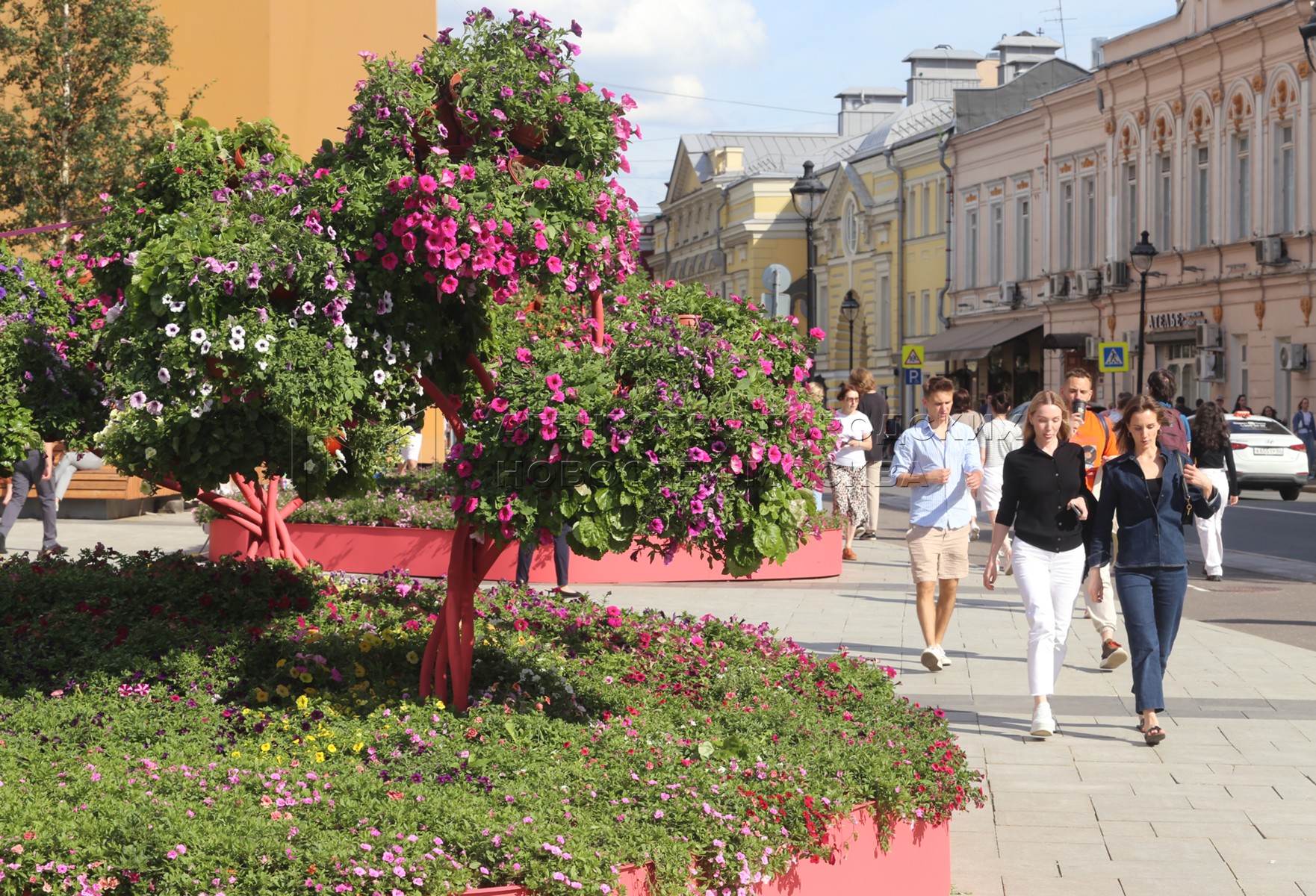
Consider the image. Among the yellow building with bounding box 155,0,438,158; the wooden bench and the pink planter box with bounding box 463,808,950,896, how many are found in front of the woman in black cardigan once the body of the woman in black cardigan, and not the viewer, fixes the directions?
1

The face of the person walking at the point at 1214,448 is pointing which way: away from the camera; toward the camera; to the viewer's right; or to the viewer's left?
away from the camera

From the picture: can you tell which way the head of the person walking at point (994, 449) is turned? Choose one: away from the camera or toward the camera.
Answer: away from the camera

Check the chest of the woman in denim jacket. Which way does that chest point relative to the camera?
toward the camera

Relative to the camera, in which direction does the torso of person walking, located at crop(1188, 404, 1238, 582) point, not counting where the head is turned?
away from the camera

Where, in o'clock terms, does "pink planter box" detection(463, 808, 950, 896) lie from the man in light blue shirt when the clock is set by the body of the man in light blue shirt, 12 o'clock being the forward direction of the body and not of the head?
The pink planter box is roughly at 12 o'clock from the man in light blue shirt.

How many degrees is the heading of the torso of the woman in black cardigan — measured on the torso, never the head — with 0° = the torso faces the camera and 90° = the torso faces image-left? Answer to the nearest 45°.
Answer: approximately 0°

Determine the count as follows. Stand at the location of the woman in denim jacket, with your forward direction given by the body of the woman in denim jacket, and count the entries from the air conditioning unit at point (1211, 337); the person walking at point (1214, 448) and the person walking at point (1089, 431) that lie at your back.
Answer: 3

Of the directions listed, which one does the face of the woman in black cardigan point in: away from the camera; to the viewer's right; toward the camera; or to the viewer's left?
toward the camera

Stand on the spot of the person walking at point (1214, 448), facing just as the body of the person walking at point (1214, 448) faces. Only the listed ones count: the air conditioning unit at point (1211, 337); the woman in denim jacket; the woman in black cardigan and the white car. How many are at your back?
2

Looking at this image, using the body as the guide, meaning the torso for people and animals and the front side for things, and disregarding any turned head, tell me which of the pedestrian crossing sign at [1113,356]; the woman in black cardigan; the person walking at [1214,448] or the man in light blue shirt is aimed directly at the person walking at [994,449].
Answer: the pedestrian crossing sign

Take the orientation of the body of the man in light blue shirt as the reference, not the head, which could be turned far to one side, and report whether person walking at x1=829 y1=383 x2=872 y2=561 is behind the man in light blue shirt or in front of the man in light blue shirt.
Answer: behind

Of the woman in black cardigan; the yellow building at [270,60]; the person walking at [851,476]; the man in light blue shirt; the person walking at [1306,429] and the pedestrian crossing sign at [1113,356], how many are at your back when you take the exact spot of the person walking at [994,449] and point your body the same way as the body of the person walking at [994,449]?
2

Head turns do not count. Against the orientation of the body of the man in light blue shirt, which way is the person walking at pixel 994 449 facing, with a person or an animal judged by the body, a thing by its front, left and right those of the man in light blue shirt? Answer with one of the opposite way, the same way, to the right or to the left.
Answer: the opposite way

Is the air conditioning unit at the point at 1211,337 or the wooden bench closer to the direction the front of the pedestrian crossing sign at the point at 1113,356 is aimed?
the wooden bench

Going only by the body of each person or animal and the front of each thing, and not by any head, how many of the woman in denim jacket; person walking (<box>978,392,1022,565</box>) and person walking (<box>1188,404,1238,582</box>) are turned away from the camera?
2

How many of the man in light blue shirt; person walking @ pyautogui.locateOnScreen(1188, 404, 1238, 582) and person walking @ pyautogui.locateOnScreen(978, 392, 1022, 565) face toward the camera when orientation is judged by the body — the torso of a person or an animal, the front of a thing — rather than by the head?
1

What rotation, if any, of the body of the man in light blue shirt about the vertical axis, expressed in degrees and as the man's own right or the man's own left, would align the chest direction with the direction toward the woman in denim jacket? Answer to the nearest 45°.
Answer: approximately 45° to the man's own left

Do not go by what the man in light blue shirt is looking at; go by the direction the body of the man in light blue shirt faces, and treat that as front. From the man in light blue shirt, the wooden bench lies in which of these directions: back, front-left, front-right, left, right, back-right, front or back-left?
back-right

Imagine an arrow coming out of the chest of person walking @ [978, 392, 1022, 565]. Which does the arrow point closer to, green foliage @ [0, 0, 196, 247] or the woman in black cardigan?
the green foliage

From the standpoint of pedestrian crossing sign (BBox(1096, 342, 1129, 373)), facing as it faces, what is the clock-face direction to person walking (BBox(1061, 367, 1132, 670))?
The person walking is roughly at 12 o'clock from the pedestrian crossing sign.

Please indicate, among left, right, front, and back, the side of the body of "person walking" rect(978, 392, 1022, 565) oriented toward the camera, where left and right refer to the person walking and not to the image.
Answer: back
